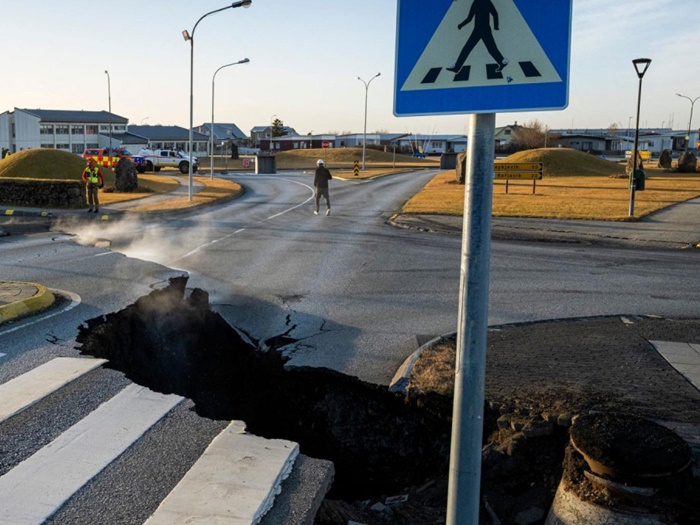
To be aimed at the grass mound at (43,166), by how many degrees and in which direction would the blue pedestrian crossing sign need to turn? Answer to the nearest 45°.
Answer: approximately 135° to its right

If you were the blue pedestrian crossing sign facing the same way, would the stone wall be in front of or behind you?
behind

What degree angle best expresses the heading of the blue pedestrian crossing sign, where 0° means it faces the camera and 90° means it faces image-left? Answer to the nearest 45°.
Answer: approximately 0°

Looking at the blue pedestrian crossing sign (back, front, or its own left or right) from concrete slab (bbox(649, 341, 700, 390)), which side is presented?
back

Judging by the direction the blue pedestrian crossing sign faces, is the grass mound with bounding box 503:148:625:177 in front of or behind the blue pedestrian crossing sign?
behind

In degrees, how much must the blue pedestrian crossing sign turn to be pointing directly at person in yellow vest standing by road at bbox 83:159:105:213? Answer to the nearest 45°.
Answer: approximately 135° to its right
